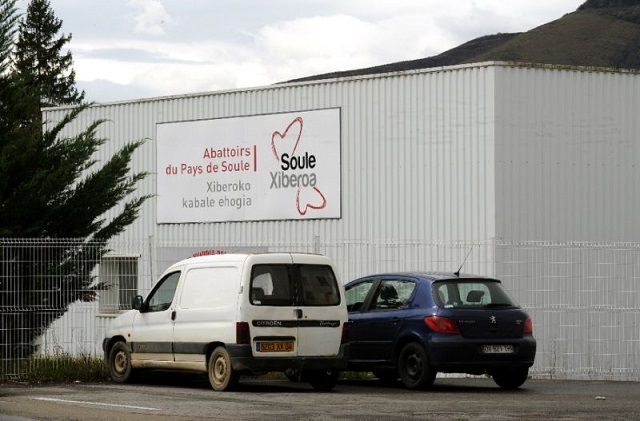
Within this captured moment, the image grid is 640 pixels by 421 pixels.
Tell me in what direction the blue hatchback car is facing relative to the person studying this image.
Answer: facing away from the viewer and to the left of the viewer

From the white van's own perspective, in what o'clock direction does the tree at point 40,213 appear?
The tree is roughly at 12 o'clock from the white van.

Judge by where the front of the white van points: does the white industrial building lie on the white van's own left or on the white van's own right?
on the white van's own right

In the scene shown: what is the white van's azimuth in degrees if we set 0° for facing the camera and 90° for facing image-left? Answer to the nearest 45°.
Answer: approximately 135°

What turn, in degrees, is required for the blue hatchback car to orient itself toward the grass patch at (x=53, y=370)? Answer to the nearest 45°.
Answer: approximately 45° to its left
